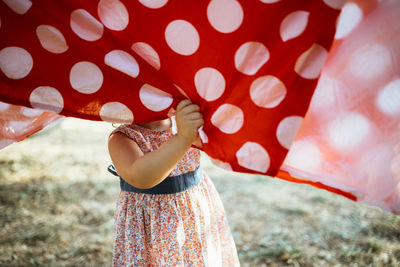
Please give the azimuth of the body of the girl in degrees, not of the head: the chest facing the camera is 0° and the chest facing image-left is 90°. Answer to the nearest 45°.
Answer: approximately 315°
